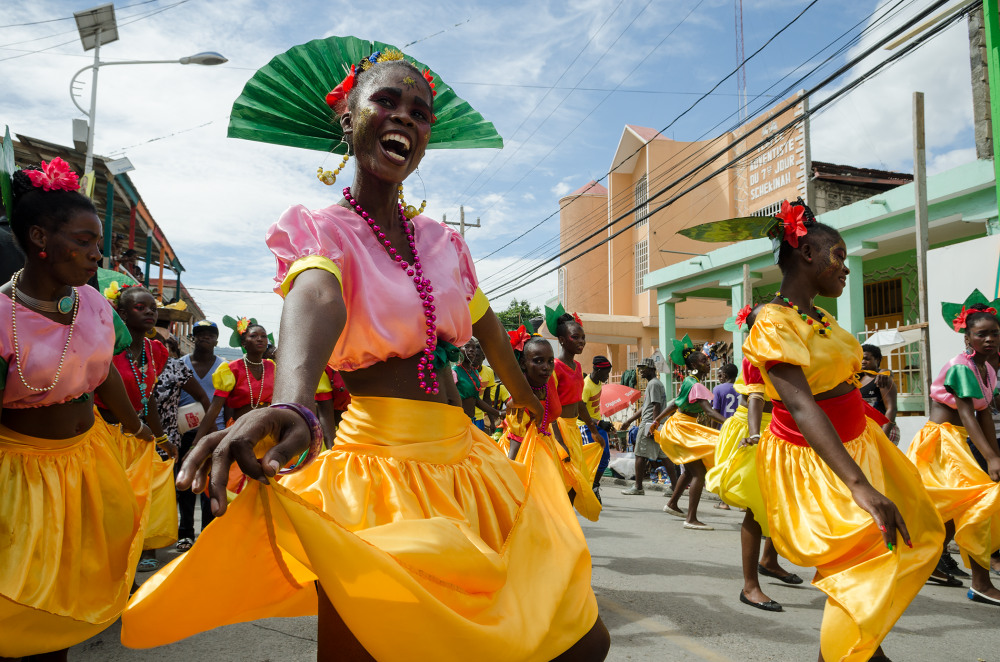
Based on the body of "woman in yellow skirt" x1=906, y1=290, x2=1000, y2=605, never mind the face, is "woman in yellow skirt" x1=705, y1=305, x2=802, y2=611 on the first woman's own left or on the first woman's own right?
on the first woman's own right

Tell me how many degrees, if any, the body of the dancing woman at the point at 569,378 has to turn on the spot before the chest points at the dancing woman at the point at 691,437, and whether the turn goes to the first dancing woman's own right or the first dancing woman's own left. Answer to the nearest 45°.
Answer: approximately 90° to the first dancing woman's own left

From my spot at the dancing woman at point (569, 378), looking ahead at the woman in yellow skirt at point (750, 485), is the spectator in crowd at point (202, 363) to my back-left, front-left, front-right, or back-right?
back-right

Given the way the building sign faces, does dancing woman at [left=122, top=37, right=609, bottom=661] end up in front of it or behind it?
in front
